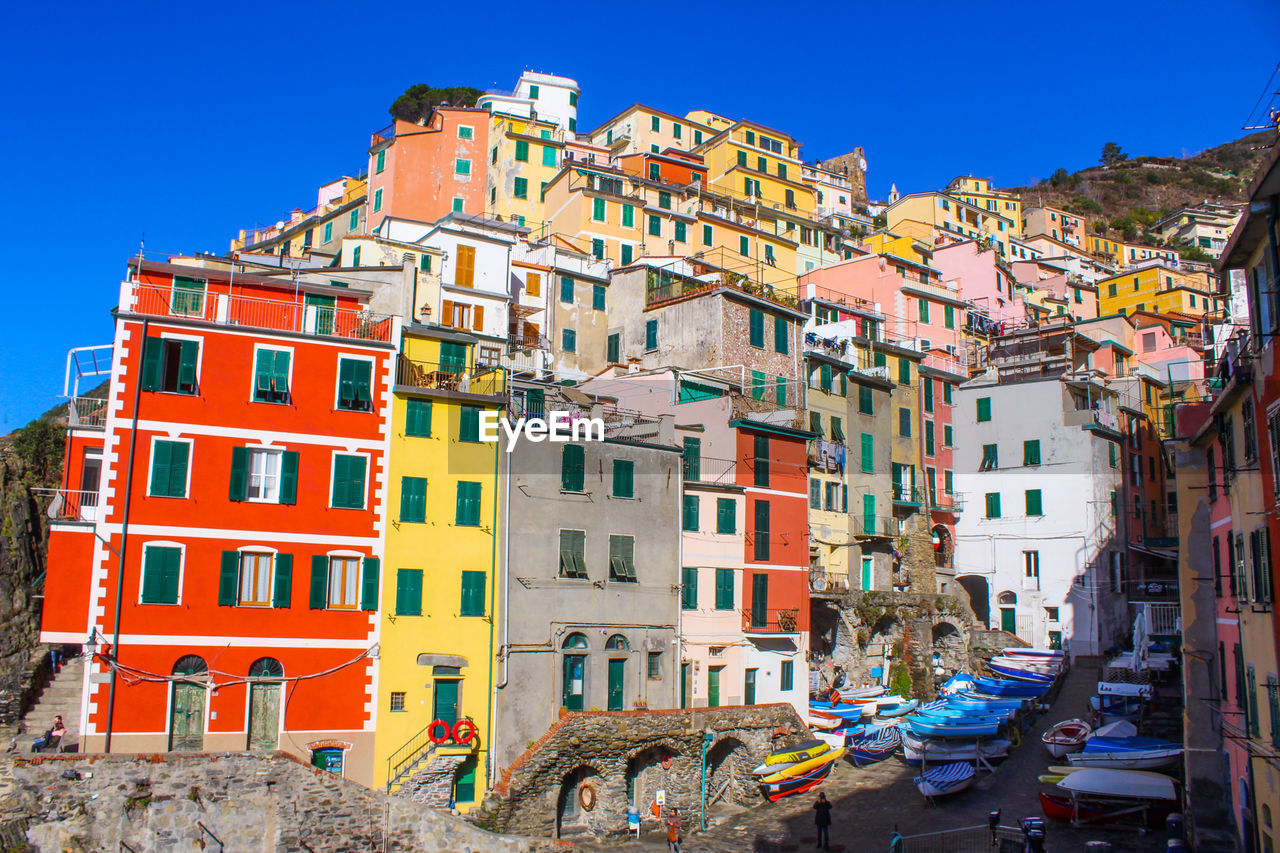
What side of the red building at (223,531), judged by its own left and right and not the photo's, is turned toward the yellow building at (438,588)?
left

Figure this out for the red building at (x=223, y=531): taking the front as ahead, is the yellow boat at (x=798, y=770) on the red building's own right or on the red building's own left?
on the red building's own left

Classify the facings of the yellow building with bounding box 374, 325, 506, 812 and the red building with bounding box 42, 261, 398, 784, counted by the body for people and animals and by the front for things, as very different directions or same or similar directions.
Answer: same or similar directions

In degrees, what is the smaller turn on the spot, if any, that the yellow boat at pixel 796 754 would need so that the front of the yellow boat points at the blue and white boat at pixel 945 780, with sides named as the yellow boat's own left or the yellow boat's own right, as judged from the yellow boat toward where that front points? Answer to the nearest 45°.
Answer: approximately 45° to the yellow boat's own right

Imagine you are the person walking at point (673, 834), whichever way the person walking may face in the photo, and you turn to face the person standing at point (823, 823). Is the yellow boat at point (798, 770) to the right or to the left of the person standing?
left

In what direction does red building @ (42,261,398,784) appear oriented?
toward the camera
